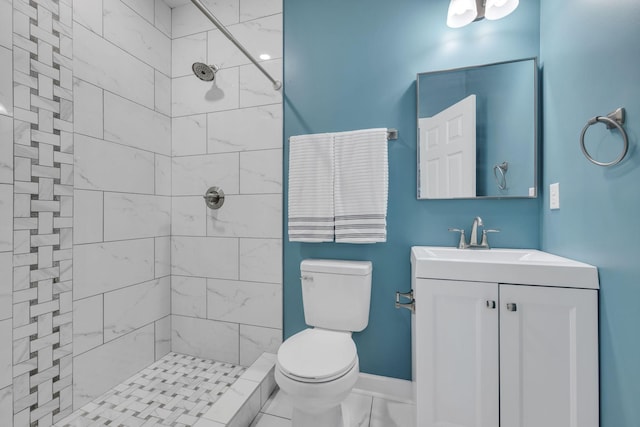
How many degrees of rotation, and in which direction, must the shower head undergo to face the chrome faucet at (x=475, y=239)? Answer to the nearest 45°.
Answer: approximately 90° to its left

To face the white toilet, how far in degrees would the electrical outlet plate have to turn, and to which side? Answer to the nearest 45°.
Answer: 0° — it already faces it

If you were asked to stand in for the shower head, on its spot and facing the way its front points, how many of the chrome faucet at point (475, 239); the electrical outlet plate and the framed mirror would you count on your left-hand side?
3

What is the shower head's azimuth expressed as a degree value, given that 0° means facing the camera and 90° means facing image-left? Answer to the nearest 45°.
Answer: approximately 45°

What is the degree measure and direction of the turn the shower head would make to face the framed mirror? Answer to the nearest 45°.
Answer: approximately 90° to its left
